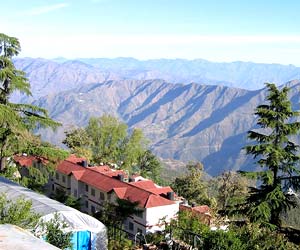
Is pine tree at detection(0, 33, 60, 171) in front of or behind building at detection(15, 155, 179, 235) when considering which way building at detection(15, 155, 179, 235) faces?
in front

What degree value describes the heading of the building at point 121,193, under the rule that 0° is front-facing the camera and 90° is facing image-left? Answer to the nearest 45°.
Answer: approximately 45°
